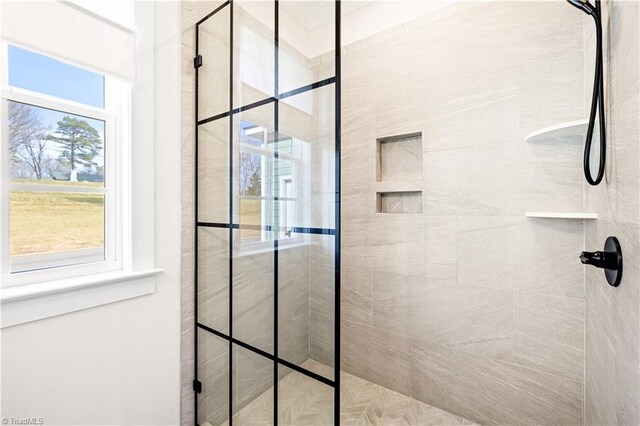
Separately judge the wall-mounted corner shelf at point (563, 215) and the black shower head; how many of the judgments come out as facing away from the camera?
0

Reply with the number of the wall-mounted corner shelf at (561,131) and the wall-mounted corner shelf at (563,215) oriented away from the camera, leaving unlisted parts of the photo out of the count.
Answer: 0

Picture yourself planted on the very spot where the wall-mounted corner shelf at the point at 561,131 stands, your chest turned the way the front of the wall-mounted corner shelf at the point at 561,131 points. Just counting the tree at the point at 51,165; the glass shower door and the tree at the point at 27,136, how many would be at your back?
0

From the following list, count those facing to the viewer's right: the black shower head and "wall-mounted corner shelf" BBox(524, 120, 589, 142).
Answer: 0

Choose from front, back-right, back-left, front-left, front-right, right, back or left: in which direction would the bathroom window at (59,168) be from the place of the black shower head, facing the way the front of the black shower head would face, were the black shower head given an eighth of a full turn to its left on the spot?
front

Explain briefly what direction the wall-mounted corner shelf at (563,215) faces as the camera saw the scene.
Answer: facing the viewer and to the left of the viewer

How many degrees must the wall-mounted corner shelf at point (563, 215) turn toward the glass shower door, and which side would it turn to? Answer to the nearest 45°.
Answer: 0° — it already faces it

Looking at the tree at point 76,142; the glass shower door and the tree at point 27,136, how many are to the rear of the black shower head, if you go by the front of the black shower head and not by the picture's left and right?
0

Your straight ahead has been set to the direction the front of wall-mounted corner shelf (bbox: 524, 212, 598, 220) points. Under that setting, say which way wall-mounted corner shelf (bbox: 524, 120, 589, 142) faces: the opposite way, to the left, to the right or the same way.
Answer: the same way

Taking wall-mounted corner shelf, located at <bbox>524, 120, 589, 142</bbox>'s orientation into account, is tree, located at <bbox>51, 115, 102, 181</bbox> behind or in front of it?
in front

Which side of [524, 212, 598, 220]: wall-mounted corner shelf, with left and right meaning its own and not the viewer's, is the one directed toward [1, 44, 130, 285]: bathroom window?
front

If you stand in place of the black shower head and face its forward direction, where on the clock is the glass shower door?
The glass shower door is roughly at 11 o'clock from the black shower head.

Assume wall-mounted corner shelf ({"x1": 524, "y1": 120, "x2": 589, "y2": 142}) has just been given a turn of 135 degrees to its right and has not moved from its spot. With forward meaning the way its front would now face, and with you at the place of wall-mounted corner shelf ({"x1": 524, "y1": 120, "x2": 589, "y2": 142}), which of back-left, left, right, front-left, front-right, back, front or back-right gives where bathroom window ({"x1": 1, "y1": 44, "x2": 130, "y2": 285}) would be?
back-left

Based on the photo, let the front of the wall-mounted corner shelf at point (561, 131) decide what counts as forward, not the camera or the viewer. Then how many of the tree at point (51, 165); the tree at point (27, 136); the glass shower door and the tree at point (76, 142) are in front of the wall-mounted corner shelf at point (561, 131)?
4

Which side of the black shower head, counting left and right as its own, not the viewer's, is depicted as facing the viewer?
left
